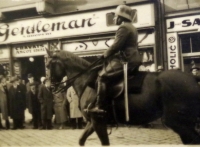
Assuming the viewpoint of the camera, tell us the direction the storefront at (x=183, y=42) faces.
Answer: facing the viewer

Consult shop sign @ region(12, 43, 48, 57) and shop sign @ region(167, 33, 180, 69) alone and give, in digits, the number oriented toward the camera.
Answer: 2

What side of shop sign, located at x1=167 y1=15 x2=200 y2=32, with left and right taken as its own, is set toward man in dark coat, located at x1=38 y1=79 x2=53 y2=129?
right

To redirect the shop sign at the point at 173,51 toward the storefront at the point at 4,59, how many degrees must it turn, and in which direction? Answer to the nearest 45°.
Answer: approximately 90° to its right

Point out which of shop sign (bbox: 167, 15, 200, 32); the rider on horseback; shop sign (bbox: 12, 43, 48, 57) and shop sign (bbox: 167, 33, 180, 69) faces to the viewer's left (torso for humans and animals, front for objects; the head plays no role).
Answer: the rider on horseback

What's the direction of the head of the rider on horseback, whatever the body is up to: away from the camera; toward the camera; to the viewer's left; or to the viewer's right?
to the viewer's left

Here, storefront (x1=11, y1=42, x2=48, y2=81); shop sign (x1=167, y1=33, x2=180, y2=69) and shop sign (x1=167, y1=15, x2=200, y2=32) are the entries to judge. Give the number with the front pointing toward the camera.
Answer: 3

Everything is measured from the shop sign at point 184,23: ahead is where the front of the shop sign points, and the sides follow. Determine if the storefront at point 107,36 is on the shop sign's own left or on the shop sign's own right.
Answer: on the shop sign's own right

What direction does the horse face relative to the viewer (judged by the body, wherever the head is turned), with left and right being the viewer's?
facing to the left of the viewer

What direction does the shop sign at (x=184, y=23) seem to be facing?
toward the camera

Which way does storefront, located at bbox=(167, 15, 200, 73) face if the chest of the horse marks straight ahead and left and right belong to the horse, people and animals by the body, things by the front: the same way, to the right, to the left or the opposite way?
to the left

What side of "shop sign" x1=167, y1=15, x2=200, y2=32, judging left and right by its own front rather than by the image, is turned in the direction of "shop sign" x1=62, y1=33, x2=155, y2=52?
right

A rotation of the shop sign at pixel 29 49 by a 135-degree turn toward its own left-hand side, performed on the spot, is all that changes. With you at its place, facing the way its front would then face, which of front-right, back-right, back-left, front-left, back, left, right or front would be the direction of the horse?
right

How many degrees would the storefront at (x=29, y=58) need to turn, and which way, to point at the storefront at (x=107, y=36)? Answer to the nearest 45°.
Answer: approximately 45° to its left

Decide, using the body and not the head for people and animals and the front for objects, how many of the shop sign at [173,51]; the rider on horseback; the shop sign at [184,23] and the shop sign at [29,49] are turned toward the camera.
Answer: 3

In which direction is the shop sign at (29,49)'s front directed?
toward the camera

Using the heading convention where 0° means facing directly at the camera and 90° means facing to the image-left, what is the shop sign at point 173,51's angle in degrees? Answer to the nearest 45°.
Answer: approximately 0°
